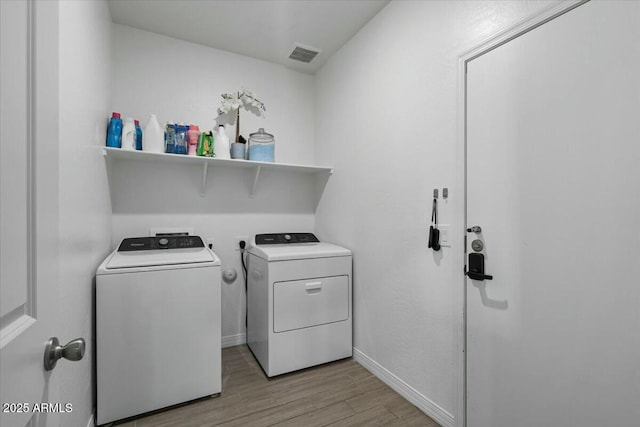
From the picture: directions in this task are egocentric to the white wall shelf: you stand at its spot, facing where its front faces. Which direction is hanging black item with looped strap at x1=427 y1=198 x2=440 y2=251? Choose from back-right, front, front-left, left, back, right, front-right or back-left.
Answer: front-left

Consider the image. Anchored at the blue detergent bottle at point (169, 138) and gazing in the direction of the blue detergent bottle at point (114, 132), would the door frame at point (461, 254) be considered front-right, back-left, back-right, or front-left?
back-left

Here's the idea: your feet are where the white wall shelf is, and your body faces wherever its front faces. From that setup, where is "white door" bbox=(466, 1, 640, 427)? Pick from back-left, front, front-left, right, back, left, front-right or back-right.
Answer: front-left

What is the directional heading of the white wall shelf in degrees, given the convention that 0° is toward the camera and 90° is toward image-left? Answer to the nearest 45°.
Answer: approximately 0°

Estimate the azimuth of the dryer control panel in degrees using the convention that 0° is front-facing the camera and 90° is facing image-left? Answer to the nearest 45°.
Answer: approximately 0°

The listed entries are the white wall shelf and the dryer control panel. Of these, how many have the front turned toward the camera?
2

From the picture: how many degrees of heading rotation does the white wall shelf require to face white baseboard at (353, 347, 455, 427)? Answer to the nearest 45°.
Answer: approximately 45° to its left
